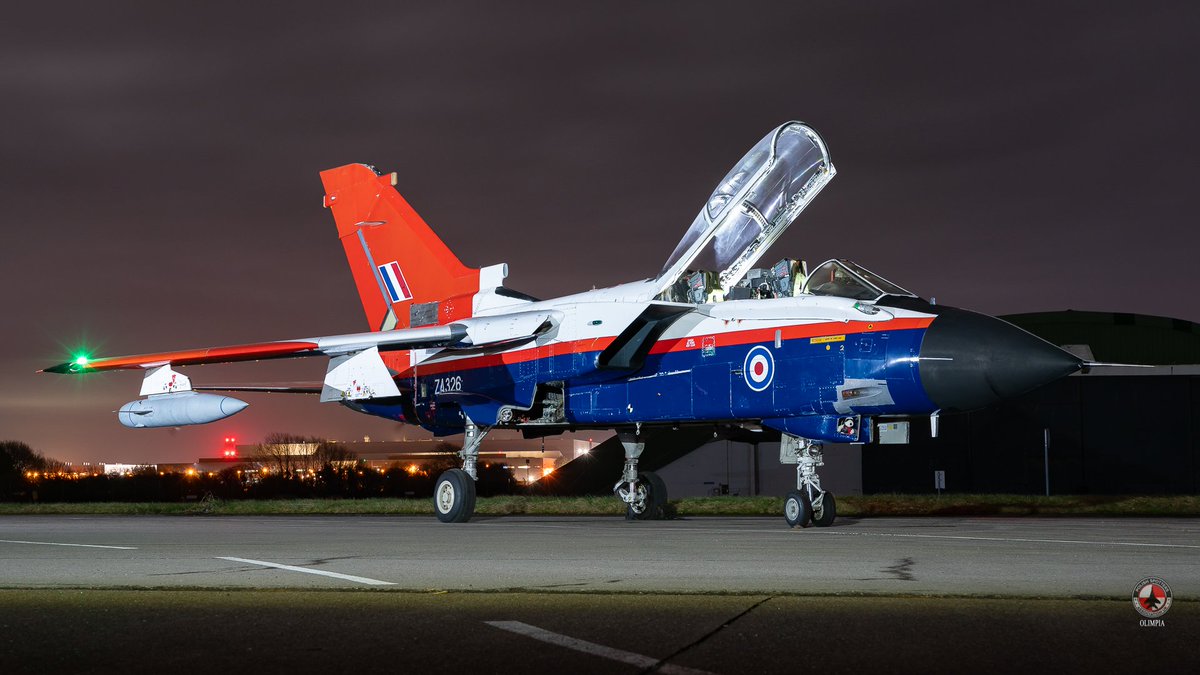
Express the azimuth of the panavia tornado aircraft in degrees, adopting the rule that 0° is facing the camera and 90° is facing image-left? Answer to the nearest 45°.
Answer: approximately 315°
